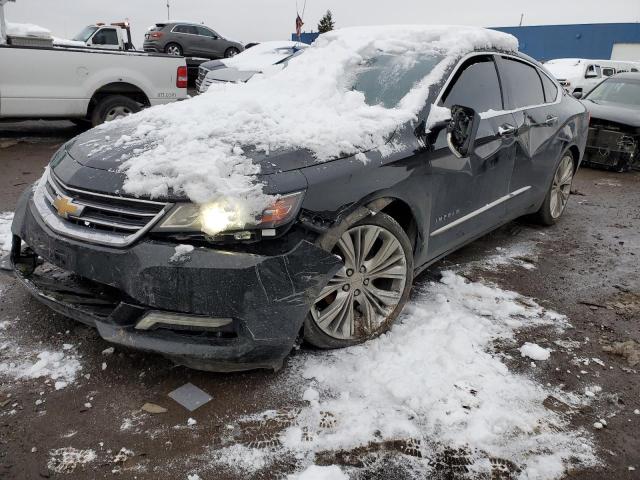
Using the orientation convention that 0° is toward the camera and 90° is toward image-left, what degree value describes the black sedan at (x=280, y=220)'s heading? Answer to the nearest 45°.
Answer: approximately 45°

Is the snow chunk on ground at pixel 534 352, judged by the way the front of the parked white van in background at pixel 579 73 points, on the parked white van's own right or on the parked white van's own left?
on the parked white van's own left

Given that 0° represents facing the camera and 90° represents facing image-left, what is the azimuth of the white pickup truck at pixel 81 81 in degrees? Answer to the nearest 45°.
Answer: approximately 90°

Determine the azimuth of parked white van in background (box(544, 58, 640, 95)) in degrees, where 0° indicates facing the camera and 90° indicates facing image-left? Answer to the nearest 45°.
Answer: approximately 45°

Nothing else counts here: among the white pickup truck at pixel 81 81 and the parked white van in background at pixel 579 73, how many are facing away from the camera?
0

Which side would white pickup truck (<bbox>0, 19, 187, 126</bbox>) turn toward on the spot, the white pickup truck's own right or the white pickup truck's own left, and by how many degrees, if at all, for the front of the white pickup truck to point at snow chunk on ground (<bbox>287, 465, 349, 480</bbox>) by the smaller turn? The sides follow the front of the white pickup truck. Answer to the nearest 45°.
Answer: approximately 90° to the white pickup truck's own left

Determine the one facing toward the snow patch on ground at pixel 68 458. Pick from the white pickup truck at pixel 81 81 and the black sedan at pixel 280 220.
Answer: the black sedan

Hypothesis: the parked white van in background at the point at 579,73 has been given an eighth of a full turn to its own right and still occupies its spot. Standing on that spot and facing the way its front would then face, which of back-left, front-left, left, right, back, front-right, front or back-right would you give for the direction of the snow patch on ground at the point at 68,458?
left

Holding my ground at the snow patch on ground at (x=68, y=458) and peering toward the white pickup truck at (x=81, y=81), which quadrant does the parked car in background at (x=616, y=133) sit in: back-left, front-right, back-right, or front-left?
front-right

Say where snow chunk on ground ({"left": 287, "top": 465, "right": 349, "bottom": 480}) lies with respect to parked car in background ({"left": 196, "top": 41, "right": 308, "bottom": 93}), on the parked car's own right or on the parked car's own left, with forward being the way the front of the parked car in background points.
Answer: on the parked car's own left

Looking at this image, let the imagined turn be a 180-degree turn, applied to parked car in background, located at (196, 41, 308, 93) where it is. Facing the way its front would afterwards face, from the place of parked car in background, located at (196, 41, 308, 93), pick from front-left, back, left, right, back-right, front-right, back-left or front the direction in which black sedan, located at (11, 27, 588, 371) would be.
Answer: back-right

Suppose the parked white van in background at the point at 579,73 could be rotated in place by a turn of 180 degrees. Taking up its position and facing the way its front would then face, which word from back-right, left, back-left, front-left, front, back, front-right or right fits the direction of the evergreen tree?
left

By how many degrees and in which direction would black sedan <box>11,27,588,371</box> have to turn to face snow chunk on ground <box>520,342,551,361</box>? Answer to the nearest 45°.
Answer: approximately 135° to its left

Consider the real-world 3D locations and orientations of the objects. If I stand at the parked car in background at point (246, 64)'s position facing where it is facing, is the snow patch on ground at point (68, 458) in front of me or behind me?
in front

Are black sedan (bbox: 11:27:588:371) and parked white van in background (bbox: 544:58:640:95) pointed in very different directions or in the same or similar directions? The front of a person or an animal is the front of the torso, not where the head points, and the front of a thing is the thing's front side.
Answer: same or similar directions

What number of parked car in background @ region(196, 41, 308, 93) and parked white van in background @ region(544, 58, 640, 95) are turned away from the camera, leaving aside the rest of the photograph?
0

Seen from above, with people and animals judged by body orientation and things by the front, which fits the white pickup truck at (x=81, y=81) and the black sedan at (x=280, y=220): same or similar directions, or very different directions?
same or similar directions
